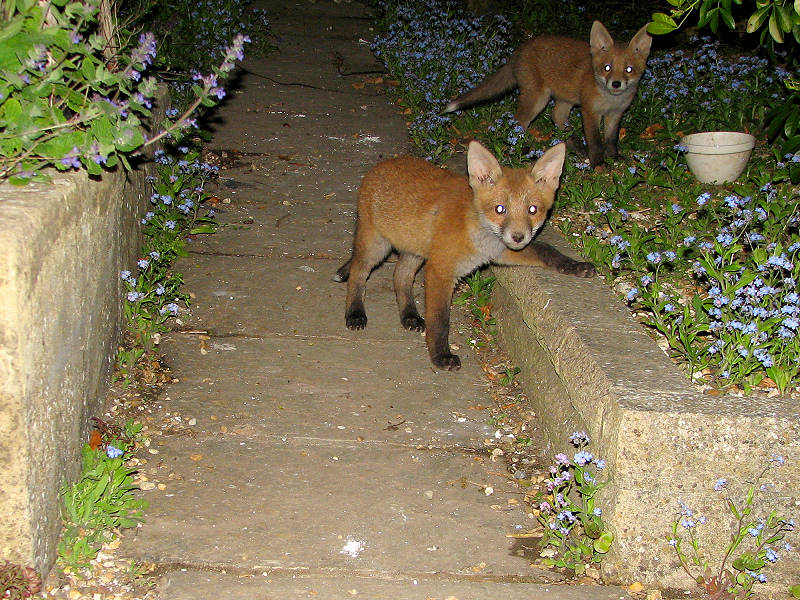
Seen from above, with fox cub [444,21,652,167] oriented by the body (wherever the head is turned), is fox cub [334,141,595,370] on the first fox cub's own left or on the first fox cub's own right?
on the first fox cub's own right

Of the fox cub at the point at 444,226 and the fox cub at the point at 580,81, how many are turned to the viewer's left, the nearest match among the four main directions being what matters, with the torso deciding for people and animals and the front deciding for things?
0

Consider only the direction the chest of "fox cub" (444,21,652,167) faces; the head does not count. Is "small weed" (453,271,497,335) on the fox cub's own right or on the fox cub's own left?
on the fox cub's own right

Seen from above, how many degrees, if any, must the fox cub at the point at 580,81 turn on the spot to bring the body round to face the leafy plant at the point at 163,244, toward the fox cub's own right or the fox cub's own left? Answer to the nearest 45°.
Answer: approximately 90° to the fox cub's own right

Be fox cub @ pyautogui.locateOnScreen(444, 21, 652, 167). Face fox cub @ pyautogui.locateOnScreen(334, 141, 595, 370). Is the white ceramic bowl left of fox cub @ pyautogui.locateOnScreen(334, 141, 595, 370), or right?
left

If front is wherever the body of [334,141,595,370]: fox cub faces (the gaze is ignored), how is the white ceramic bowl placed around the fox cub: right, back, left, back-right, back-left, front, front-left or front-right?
left

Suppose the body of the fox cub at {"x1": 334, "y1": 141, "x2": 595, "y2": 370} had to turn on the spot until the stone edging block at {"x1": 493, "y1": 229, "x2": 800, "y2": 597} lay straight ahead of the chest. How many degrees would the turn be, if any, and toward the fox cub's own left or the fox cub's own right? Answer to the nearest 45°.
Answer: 0° — it already faces it

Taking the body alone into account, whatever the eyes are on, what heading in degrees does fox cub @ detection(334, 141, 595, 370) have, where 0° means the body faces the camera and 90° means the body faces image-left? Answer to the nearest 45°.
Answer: approximately 315°

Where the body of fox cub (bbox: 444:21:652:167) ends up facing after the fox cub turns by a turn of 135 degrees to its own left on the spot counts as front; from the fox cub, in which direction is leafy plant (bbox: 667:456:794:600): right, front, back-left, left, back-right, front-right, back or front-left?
back
